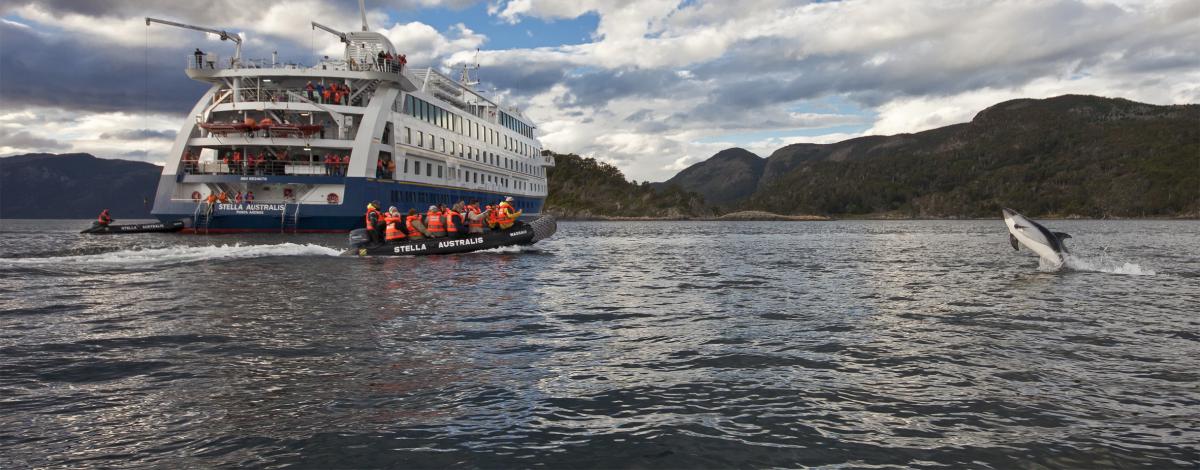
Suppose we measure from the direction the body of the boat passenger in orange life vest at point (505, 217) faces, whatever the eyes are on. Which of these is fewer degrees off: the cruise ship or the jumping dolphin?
the jumping dolphin

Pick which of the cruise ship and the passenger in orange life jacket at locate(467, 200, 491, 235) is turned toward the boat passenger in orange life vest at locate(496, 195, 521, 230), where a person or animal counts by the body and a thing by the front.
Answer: the passenger in orange life jacket

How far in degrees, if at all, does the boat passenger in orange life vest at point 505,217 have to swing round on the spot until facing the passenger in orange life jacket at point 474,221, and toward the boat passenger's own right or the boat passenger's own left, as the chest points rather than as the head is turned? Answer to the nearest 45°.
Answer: approximately 180°

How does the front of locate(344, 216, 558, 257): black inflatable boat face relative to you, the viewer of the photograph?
facing to the right of the viewer

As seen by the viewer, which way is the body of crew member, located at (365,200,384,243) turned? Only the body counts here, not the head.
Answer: to the viewer's right

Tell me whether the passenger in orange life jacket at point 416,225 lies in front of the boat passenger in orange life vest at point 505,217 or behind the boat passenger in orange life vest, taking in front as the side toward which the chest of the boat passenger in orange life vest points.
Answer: behind

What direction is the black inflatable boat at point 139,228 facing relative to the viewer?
to the viewer's right

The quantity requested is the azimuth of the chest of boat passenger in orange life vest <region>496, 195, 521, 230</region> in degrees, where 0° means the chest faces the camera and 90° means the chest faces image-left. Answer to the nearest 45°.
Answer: approximately 270°

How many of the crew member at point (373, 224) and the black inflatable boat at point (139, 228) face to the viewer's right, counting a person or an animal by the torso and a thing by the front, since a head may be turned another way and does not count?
2

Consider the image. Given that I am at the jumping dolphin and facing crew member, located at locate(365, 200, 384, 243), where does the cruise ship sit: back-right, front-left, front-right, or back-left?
front-right

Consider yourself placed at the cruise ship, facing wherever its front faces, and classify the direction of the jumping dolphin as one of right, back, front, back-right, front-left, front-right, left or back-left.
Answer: right

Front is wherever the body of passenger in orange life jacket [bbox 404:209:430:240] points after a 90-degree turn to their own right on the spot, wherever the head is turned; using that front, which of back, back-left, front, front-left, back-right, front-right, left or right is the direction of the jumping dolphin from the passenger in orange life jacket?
front-left
